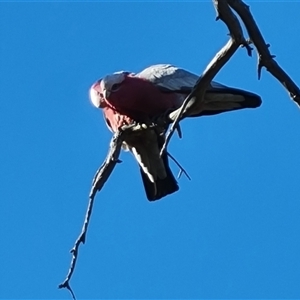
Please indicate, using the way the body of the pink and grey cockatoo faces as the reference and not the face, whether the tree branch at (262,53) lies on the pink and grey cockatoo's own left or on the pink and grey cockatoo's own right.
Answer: on the pink and grey cockatoo's own left

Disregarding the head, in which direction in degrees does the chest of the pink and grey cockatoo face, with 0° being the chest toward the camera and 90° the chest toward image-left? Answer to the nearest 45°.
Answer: approximately 45°
